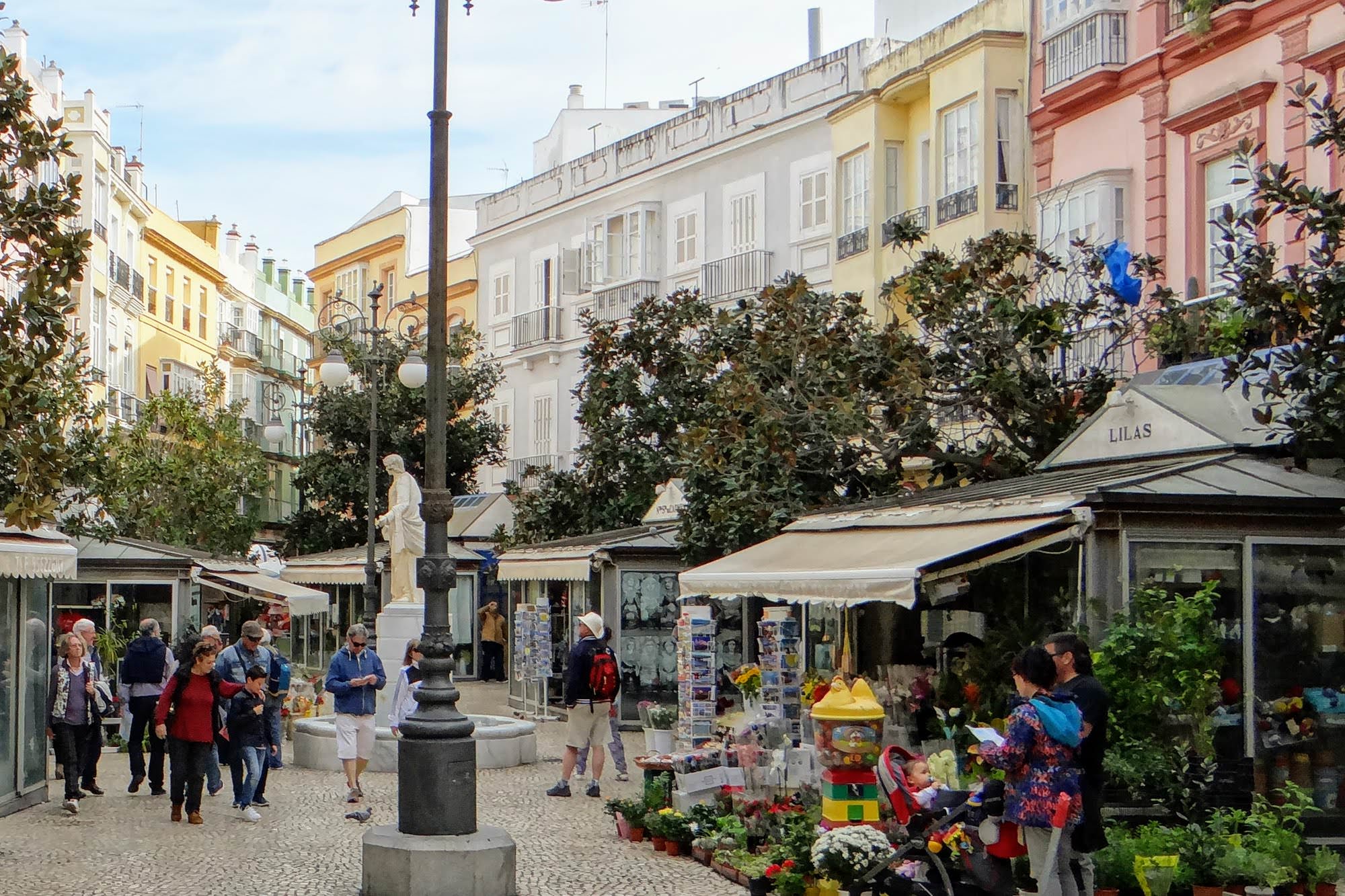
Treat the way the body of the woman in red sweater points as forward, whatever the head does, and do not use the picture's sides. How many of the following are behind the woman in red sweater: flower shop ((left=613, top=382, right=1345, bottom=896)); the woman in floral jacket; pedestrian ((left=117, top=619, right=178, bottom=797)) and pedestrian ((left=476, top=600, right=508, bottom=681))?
2

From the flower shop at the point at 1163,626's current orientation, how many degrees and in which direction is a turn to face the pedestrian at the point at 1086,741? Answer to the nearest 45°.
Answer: approximately 45° to its left

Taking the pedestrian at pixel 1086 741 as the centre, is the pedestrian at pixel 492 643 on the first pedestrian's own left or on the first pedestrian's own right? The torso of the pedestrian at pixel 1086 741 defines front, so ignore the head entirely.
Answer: on the first pedestrian's own right

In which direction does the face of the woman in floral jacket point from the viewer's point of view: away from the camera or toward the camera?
away from the camera

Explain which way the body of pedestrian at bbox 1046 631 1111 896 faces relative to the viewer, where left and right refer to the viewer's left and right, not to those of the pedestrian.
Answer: facing to the left of the viewer

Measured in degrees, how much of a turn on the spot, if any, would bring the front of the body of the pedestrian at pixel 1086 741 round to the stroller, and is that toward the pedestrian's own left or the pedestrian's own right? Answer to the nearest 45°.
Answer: approximately 45° to the pedestrian's own left

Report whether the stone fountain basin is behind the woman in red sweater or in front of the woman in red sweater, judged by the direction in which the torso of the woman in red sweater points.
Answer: behind

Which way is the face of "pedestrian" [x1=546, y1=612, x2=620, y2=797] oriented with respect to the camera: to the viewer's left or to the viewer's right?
to the viewer's left

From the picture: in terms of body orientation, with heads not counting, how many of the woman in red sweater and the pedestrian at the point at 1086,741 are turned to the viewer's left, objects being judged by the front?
1

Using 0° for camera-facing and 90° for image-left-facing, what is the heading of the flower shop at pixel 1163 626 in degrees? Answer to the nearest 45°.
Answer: approximately 45°

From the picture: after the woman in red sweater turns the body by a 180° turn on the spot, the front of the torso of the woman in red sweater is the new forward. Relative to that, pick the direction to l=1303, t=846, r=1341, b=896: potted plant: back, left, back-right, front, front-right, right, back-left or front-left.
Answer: back-right

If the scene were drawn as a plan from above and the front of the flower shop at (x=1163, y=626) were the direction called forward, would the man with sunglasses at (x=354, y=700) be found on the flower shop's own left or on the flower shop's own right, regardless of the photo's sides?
on the flower shop's own right
